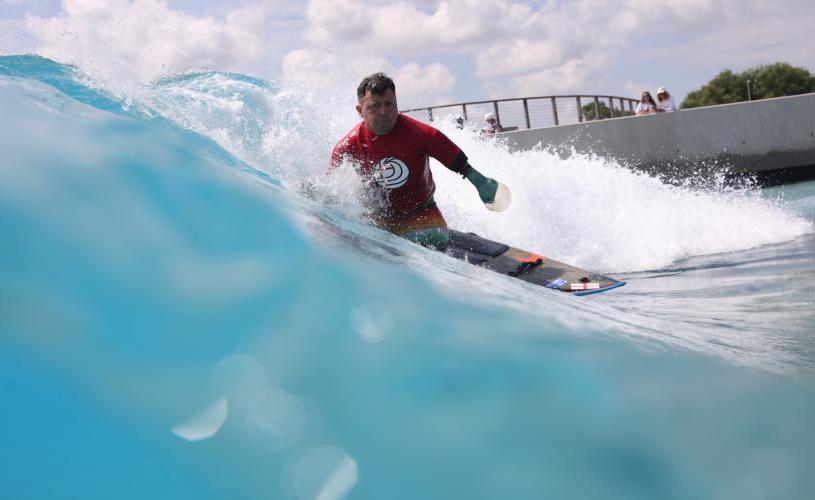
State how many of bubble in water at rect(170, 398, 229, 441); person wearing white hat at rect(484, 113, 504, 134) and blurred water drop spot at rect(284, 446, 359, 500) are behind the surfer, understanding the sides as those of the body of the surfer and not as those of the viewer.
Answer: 1

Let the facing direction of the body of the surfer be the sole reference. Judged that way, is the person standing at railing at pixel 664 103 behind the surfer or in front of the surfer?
behind

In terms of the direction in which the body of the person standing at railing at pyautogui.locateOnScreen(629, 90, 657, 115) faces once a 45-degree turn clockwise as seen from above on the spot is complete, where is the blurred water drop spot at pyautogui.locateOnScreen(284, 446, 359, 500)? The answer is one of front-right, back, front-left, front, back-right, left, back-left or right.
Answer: front-left

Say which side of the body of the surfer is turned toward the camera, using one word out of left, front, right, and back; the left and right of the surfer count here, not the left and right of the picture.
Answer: front

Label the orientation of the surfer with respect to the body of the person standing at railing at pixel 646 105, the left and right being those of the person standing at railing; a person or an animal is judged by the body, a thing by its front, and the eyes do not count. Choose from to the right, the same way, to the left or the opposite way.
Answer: the same way

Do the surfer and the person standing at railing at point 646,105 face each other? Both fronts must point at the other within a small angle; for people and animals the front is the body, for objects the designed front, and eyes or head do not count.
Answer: no

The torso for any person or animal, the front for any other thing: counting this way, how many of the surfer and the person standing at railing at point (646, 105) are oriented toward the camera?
2

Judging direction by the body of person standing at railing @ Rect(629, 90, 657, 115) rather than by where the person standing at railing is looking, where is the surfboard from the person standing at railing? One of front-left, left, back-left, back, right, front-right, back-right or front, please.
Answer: front

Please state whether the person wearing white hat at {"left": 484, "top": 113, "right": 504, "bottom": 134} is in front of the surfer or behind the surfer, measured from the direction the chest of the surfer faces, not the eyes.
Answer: behind

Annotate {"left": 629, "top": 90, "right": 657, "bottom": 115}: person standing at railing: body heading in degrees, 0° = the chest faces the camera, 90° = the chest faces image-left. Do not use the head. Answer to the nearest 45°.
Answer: approximately 0°

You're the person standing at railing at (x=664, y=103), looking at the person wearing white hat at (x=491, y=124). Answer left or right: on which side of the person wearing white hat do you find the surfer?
left

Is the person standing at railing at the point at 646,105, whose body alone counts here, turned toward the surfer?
yes

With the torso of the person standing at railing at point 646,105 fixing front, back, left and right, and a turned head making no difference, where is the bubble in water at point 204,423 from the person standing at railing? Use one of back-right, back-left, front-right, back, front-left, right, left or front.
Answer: front
